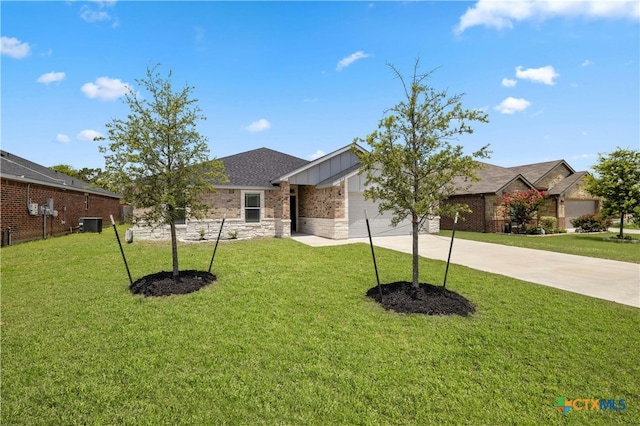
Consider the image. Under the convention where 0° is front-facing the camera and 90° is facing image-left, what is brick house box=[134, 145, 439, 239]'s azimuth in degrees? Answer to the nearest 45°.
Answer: approximately 0°

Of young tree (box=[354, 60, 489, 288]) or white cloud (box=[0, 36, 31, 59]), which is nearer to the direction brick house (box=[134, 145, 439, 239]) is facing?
the young tree

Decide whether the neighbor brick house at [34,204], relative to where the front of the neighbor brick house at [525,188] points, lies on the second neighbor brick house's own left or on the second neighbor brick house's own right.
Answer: on the second neighbor brick house's own right

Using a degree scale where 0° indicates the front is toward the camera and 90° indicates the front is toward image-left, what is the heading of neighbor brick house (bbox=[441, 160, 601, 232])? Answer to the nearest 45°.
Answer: approximately 315°

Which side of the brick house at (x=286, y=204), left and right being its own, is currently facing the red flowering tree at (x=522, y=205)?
left

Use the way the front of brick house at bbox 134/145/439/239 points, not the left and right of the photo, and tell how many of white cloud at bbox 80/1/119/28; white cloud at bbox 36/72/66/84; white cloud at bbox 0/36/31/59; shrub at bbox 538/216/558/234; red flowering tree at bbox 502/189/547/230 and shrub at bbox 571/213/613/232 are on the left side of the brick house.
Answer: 3

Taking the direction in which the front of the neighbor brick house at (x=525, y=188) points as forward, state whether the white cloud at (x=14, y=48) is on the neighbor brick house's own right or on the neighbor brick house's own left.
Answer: on the neighbor brick house's own right

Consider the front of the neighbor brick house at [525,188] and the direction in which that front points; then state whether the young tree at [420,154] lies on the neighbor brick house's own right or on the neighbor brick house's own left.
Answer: on the neighbor brick house's own right
